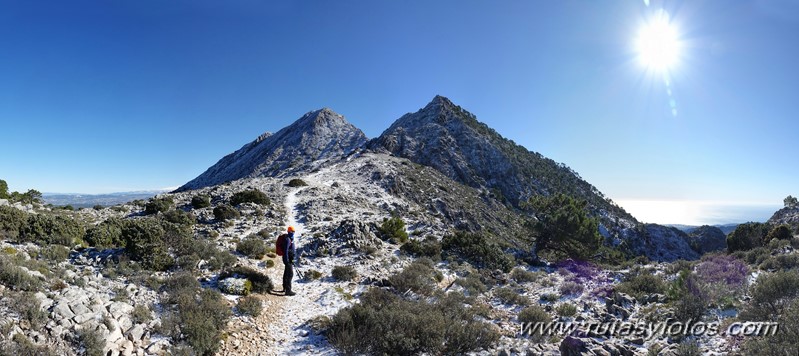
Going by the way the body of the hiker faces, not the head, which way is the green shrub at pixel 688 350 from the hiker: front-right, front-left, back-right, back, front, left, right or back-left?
front-right

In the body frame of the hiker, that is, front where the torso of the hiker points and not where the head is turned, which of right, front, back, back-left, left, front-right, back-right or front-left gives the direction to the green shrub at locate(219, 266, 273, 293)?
back

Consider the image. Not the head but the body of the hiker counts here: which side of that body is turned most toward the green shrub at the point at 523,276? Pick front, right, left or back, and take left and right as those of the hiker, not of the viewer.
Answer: front

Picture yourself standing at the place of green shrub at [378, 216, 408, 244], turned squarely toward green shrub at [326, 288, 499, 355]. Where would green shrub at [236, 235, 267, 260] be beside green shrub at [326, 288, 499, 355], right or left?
right

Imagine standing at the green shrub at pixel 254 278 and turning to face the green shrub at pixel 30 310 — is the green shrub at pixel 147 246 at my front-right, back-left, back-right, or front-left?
front-right

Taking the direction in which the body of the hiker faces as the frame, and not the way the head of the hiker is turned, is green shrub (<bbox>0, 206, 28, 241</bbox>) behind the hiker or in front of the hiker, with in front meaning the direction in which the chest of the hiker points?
behind

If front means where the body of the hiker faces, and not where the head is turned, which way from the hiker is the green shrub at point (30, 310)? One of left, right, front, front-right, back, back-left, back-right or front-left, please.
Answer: back-right

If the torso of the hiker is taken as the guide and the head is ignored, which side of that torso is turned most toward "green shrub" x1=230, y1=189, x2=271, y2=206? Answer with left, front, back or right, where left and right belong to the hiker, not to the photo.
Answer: left

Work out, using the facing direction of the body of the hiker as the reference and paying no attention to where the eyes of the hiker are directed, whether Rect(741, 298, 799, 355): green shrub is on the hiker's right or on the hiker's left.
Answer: on the hiker's right

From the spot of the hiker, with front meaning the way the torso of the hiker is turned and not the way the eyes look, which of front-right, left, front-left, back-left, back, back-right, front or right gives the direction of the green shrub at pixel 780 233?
front

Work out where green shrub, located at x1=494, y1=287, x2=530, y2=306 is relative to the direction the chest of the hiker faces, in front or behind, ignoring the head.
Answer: in front

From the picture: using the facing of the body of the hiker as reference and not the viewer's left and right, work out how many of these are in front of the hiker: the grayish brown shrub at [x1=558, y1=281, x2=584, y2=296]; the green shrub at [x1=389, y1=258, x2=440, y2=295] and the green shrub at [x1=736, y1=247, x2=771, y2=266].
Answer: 3

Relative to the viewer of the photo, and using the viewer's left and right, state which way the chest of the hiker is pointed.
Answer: facing to the right of the viewer

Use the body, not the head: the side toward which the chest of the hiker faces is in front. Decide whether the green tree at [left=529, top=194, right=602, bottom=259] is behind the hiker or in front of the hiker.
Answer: in front

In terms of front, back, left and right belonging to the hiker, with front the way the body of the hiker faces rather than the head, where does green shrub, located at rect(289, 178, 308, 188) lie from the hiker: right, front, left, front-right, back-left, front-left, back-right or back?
left

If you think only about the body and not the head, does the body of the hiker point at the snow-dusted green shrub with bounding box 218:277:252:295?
no

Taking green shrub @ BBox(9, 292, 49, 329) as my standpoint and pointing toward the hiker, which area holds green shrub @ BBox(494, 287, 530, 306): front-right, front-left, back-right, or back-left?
front-right
